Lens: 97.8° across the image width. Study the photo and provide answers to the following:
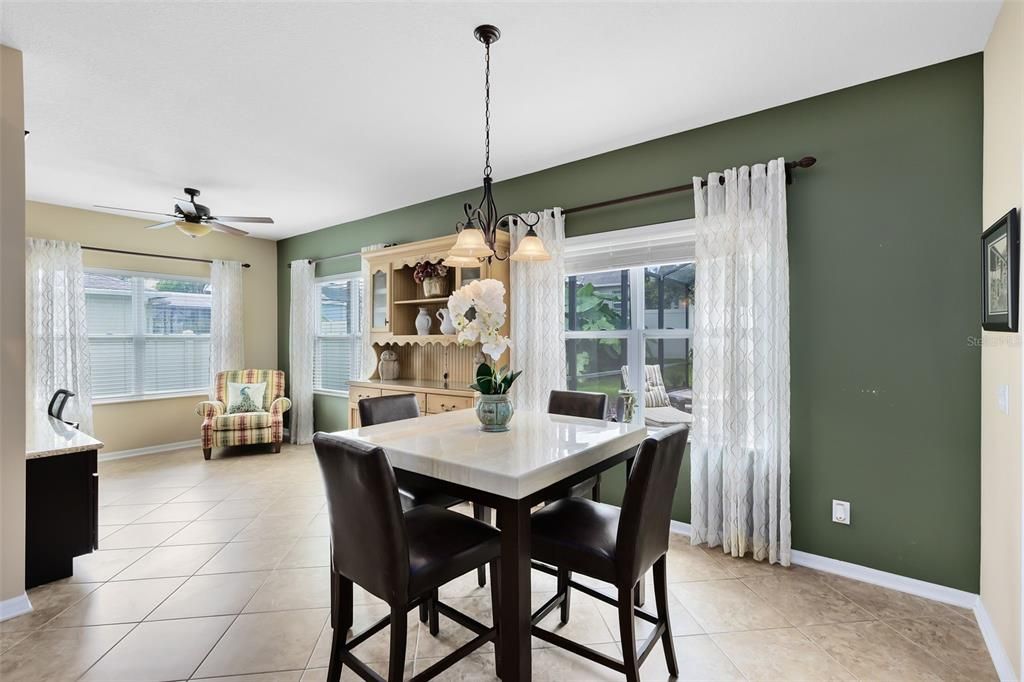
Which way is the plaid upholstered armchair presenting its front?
toward the camera

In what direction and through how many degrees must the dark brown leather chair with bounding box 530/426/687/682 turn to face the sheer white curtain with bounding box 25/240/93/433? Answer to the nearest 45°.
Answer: approximately 45° to its left

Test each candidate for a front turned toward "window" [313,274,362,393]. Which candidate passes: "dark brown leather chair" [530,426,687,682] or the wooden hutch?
the dark brown leather chair

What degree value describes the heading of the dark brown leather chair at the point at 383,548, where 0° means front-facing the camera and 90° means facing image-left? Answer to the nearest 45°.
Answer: approximately 225°

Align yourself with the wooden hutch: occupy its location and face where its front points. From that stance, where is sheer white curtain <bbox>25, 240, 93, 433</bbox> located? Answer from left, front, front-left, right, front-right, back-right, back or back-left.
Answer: front-right

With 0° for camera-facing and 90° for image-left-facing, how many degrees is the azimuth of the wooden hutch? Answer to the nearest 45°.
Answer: approximately 45°

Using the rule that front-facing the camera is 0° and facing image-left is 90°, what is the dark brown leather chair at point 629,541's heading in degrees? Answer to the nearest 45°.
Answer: approximately 135°

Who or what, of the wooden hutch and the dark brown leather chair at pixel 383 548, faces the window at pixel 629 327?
the dark brown leather chair

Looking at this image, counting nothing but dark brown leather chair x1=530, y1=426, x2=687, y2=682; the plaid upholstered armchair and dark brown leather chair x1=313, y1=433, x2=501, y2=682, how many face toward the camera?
1

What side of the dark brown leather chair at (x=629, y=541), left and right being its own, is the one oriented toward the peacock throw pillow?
front

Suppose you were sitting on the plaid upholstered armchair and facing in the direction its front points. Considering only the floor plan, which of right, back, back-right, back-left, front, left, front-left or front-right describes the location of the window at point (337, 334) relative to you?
left

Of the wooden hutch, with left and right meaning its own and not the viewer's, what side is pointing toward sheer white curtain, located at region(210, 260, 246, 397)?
right

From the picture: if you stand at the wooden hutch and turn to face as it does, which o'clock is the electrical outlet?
The electrical outlet is roughly at 9 o'clock from the wooden hutch.

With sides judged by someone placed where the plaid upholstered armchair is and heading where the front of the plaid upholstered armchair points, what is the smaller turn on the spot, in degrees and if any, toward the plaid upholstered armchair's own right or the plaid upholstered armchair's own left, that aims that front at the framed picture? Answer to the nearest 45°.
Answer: approximately 45° to the plaid upholstered armchair's own left

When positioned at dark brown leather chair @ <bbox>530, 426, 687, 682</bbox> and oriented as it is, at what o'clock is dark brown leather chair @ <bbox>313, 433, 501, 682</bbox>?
dark brown leather chair @ <bbox>313, 433, 501, 682</bbox> is roughly at 10 o'clock from dark brown leather chair @ <bbox>530, 426, 687, 682</bbox>.
